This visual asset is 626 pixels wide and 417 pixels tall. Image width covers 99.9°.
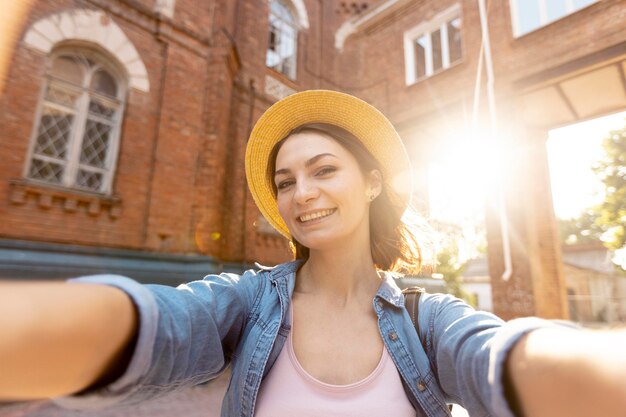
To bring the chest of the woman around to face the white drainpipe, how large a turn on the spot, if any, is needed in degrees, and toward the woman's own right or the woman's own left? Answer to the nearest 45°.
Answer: approximately 135° to the woman's own left

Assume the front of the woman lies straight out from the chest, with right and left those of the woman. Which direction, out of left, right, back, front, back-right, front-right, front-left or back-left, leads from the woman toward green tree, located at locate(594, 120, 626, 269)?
back-left

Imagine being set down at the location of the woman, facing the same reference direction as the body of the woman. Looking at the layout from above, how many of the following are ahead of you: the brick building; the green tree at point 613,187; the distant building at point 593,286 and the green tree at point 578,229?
0

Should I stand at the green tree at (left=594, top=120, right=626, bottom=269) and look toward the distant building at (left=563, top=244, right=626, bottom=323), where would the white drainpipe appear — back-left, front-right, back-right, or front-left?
back-left

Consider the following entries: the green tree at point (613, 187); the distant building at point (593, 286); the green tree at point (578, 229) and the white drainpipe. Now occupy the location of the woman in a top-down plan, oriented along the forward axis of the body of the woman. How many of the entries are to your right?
0

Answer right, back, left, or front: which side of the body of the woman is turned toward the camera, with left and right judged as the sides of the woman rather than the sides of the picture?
front

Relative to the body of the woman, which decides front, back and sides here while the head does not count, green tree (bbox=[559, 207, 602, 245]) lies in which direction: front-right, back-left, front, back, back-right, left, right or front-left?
back-left

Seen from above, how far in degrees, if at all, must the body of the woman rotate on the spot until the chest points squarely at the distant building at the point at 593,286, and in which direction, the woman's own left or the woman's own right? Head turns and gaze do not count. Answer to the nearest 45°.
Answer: approximately 135° to the woman's own left

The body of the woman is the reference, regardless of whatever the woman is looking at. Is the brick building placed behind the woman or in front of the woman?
behind

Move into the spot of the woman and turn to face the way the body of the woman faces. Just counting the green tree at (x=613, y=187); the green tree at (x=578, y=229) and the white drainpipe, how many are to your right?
0
